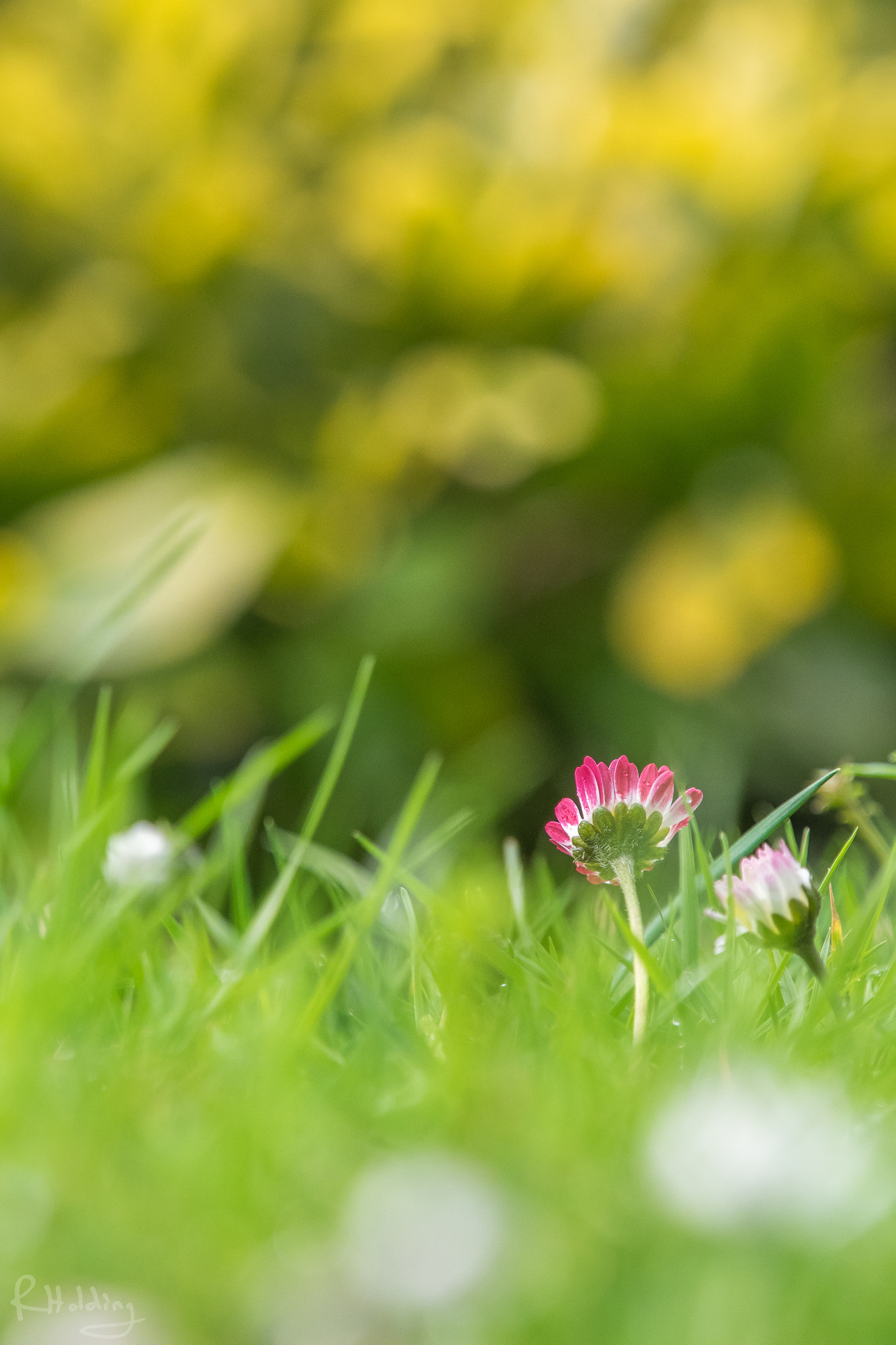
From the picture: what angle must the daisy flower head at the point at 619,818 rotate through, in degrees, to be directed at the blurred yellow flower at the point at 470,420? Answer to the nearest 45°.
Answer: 0° — it already faces it

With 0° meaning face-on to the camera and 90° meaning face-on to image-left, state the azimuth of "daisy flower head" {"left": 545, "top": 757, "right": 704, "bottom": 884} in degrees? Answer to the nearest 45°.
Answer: approximately 180°

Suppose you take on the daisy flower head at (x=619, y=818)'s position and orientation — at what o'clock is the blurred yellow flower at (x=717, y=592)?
The blurred yellow flower is roughly at 12 o'clock from the daisy flower head.
